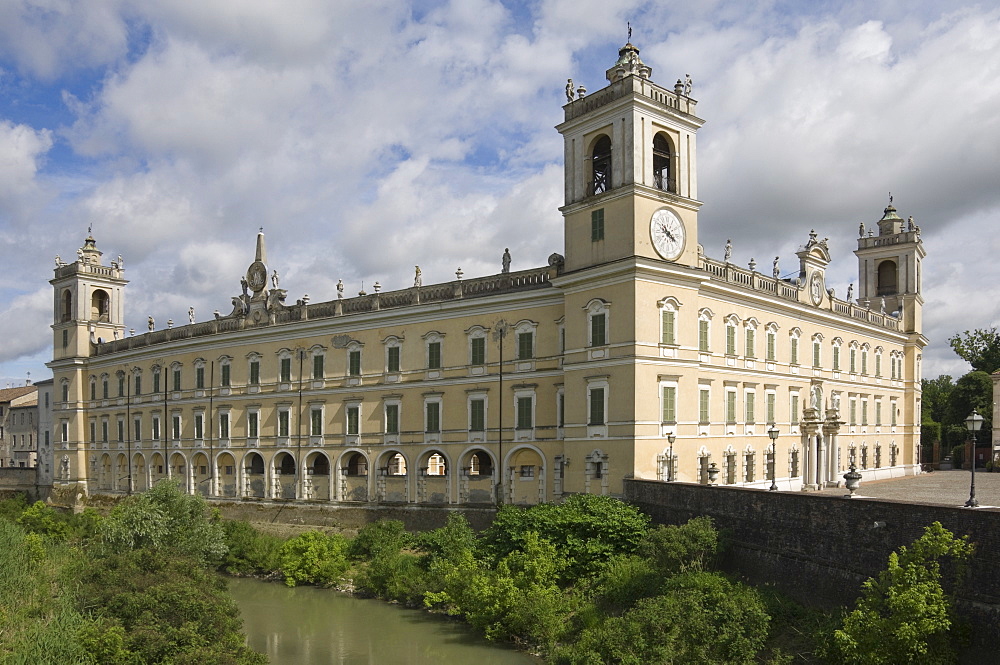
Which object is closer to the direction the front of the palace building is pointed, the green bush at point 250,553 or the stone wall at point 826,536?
the stone wall

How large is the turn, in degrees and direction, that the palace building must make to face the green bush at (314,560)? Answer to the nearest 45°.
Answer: approximately 135° to its right

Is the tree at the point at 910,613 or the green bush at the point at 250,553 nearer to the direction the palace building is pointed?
the tree

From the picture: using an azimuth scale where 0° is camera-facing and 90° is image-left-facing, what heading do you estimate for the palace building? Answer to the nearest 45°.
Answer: approximately 315°

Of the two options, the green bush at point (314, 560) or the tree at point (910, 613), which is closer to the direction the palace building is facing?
the tree

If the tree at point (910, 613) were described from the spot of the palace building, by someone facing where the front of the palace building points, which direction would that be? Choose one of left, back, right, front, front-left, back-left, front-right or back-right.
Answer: front-right

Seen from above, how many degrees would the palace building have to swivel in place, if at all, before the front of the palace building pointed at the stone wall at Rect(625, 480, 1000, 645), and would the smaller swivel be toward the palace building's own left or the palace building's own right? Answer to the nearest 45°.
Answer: approximately 45° to the palace building's own right
